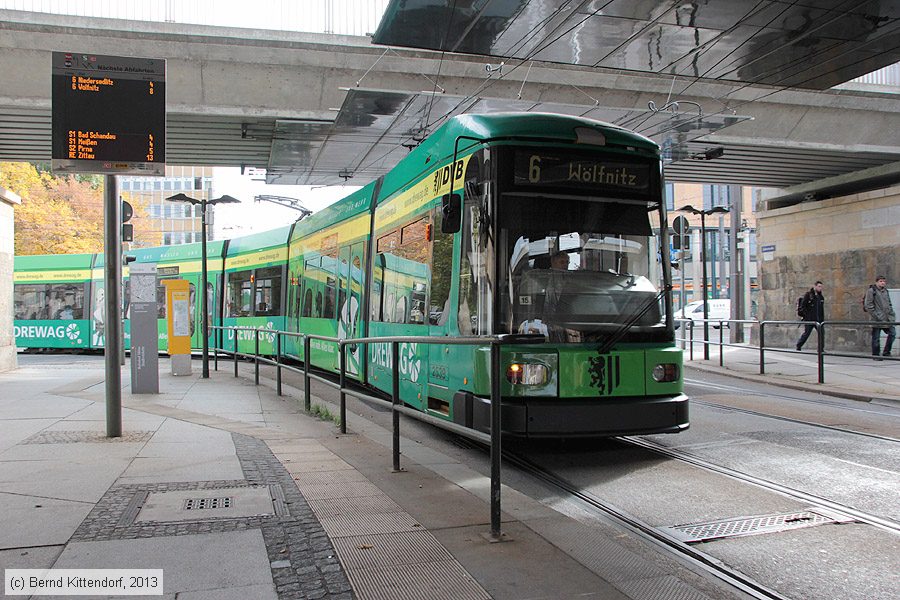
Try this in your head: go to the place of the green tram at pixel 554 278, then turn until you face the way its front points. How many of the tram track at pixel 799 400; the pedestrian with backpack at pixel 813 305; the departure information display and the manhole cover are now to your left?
2

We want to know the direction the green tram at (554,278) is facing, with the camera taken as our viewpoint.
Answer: facing the viewer and to the right of the viewer

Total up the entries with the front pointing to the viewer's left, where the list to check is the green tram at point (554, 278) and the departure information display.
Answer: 0

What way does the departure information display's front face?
toward the camera

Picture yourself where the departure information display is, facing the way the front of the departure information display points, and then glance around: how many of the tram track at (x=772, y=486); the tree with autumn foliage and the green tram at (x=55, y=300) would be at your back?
2

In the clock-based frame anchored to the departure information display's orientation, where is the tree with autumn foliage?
The tree with autumn foliage is roughly at 6 o'clock from the departure information display.

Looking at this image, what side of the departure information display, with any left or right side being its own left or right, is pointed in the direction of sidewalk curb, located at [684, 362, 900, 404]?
left

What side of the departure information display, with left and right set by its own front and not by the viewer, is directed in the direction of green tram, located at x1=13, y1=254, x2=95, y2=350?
back

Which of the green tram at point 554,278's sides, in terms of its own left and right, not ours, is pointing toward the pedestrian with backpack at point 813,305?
left

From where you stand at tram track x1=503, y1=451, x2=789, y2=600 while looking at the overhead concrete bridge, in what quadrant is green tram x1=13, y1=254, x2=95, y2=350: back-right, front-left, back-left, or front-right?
front-left

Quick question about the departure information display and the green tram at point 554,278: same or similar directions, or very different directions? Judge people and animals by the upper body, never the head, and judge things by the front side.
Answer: same or similar directions

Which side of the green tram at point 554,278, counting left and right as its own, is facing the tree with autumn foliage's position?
back

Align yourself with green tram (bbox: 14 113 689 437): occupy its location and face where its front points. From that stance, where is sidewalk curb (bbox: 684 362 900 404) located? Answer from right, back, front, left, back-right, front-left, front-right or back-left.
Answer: left

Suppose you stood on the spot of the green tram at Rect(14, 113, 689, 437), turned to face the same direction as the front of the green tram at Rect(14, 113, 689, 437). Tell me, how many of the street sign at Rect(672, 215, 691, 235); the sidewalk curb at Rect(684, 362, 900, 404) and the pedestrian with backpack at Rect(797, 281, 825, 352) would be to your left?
3
